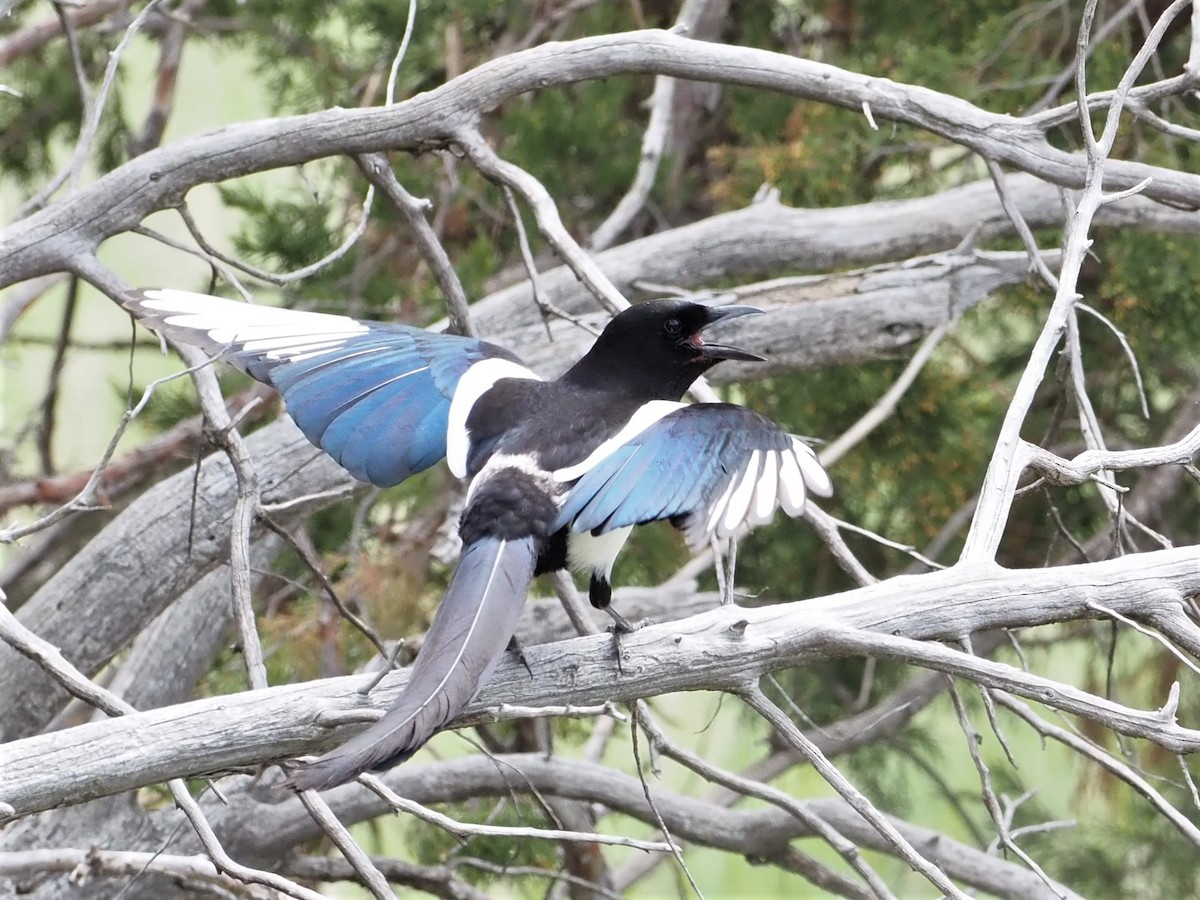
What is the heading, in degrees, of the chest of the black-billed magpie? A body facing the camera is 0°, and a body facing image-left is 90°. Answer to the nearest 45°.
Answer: approximately 225°
